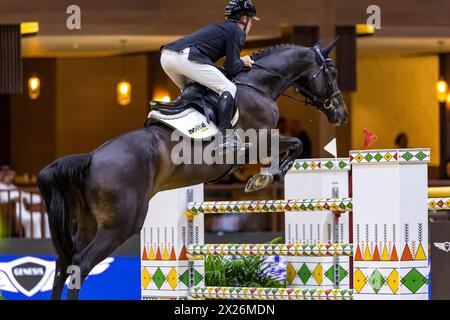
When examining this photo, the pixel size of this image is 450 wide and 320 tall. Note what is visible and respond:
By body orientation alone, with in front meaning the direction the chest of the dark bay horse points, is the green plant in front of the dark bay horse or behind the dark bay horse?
in front

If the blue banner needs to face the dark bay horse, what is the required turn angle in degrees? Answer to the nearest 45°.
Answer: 0° — it already faces it

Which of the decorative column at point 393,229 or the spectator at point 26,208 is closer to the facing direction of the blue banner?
the decorative column

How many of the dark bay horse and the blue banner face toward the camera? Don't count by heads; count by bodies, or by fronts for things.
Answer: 1

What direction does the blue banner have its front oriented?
toward the camera

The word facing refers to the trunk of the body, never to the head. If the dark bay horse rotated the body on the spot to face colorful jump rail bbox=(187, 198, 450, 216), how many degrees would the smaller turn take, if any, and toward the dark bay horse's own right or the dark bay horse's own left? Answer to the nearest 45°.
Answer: approximately 45° to the dark bay horse's own right

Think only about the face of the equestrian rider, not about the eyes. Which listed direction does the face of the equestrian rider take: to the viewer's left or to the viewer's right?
to the viewer's right

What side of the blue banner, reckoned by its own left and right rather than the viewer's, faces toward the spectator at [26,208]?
back

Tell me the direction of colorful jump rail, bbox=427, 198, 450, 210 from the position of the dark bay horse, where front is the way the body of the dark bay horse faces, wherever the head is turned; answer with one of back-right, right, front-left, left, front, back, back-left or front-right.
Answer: front-right

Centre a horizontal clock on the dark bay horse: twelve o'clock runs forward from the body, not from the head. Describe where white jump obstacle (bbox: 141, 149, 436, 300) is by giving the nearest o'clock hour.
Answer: The white jump obstacle is roughly at 1 o'clock from the dark bay horse.

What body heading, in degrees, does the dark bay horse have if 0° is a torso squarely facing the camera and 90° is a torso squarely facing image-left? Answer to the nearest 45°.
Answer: approximately 225°

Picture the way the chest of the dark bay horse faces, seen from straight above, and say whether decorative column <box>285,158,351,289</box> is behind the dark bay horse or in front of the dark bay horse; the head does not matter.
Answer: in front

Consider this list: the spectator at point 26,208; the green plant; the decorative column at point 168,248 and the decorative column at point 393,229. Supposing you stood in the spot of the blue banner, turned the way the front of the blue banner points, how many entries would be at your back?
1
